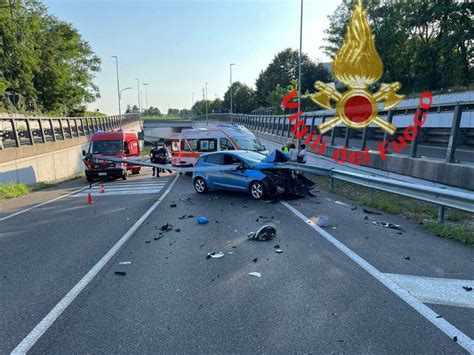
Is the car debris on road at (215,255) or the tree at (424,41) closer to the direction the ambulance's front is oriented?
the car debris on road

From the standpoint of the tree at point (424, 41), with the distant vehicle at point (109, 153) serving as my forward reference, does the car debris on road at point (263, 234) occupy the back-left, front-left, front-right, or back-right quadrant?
front-left

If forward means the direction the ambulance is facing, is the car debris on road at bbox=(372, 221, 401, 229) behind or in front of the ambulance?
in front

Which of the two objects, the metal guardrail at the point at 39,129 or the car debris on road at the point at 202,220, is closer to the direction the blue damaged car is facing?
the car debris on road

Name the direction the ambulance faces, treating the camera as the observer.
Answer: facing the viewer and to the right of the viewer

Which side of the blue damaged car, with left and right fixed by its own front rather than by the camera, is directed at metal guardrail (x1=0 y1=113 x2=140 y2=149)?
back

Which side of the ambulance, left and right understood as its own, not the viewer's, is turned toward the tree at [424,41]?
left

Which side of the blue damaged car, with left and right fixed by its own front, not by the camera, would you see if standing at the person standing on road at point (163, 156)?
back

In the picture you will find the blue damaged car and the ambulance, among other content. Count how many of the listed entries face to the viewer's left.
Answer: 0

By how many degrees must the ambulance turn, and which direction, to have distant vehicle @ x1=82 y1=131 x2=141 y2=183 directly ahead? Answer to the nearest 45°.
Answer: approximately 135° to its right

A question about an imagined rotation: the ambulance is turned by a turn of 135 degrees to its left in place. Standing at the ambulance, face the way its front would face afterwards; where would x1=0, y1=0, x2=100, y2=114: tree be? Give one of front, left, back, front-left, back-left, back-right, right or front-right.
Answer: front-left

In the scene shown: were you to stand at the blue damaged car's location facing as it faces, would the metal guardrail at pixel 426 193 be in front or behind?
in front

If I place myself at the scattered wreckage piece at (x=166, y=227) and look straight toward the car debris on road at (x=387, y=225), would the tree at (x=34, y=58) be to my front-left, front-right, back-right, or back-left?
back-left

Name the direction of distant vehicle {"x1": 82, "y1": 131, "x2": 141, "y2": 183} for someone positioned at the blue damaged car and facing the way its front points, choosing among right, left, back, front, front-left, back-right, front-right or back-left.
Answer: back
